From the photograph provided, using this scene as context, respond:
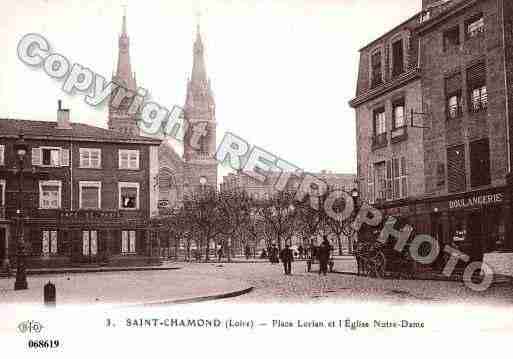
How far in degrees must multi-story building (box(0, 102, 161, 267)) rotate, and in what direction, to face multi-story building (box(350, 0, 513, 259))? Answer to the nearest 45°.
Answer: approximately 45° to its left

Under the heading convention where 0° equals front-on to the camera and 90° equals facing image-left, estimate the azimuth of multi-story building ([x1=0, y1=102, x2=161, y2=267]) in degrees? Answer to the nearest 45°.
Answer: approximately 0°

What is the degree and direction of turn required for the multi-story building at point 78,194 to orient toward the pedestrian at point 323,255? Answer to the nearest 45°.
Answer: approximately 45° to its left

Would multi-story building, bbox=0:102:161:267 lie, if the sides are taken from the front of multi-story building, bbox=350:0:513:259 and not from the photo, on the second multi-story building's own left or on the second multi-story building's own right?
on the second multi-story building's own right

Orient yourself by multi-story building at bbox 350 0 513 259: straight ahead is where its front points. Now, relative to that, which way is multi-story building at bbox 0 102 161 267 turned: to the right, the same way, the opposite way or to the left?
to the left

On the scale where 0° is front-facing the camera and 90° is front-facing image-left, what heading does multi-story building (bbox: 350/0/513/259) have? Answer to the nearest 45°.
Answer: approximately 45°

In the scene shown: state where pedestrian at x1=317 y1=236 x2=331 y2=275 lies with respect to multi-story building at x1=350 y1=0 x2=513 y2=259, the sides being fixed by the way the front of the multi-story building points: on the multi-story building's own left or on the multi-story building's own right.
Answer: on the multi-story building's own right
